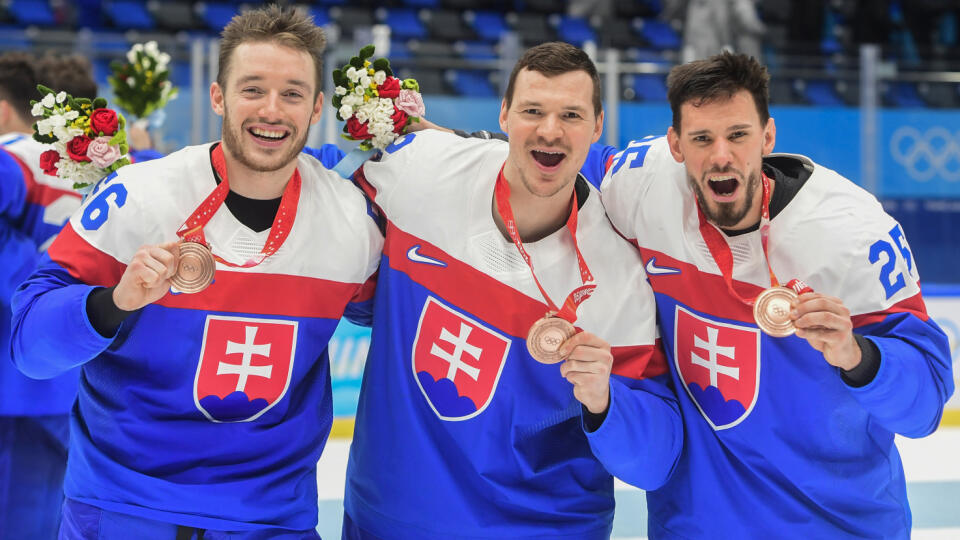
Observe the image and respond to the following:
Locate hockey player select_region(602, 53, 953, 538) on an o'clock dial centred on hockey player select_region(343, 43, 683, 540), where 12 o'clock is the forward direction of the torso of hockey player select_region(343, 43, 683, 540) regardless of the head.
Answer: hockey player select_region(602, 53, 953, 538) is roughly at 9 o'clock from hockey player select_region(343, 43, 683, 540).

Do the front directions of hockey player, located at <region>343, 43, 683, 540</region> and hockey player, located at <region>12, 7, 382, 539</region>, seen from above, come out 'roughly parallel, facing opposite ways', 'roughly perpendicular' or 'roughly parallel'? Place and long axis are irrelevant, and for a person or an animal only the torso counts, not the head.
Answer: roughly parallel

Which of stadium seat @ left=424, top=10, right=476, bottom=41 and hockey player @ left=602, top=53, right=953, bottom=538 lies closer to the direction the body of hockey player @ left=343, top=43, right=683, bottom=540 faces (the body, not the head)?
the hockey player

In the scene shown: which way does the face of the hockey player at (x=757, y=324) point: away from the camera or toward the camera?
toward the camera

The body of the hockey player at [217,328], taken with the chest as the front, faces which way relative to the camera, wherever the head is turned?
toward the camera

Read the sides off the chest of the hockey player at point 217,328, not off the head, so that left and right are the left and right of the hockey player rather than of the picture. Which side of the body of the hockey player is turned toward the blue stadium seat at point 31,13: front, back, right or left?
back

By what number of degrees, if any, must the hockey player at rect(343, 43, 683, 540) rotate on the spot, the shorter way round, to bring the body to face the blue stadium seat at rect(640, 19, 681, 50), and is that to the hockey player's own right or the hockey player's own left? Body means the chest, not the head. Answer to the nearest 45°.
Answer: approximately 180°

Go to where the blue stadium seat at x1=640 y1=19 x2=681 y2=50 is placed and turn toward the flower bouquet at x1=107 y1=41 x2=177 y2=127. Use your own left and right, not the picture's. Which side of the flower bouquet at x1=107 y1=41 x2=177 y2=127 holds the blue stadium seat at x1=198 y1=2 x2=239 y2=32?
right

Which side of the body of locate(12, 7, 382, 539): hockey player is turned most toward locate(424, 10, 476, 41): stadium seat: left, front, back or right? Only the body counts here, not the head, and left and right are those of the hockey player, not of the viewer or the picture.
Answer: back

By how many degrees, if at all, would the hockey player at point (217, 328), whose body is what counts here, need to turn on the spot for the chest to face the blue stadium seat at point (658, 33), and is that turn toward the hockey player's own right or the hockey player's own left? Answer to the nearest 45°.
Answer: approximately 135° to the hockey player's own left

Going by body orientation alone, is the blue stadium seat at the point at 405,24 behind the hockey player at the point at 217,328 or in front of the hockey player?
behind

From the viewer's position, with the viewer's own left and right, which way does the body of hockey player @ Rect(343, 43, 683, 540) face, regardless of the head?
facing the viewer

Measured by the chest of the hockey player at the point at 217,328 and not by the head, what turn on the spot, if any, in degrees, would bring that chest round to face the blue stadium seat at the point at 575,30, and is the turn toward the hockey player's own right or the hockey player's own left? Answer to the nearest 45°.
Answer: approximately 135° to the hockey player's own left

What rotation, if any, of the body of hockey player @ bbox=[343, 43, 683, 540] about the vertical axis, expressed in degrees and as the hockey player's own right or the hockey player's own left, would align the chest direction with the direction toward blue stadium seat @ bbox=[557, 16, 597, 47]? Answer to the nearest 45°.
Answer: approximately 180°

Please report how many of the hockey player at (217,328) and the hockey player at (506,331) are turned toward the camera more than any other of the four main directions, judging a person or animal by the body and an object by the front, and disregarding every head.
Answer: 2

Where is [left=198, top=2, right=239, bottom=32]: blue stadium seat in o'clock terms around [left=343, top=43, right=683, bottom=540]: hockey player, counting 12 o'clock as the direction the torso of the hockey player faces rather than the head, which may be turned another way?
The blue stadium seat is roughly at 5 o'clock from the hockey player.
